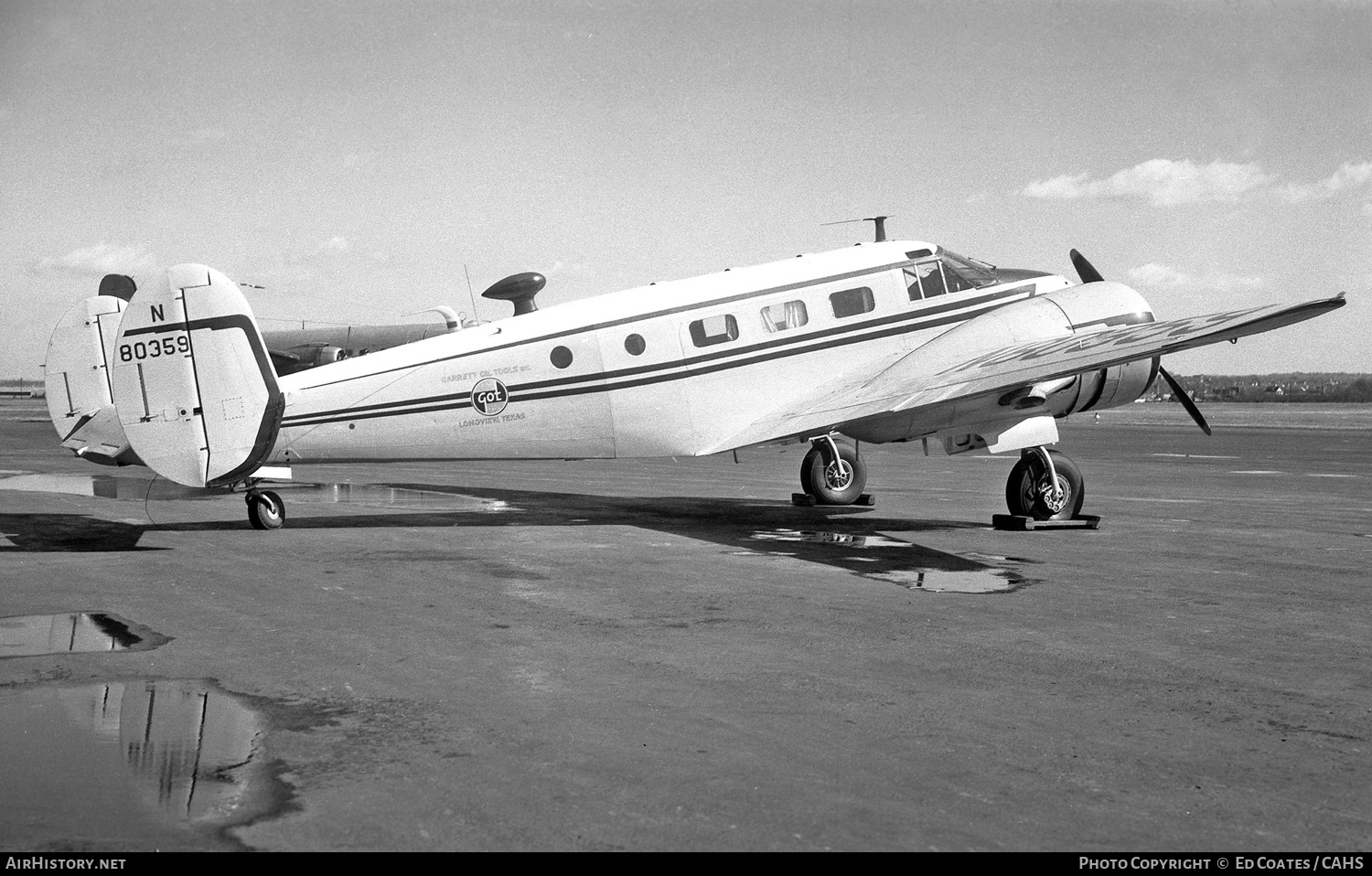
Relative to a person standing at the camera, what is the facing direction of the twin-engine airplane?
facing away from the viewer and to the right of the viewer
